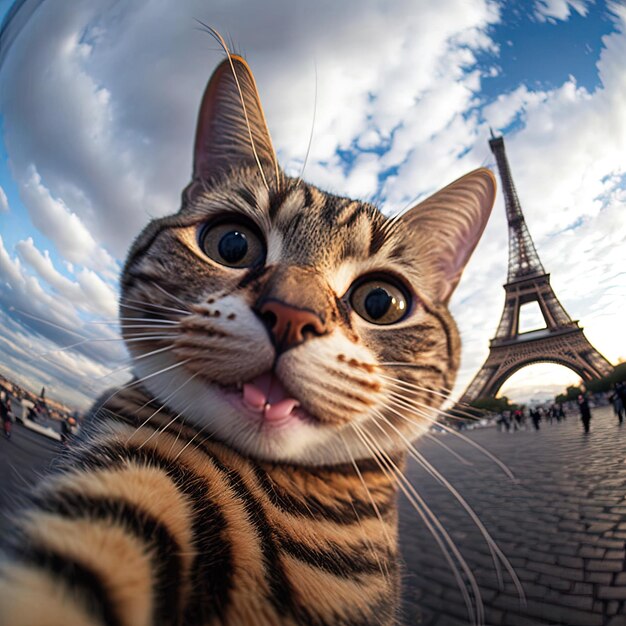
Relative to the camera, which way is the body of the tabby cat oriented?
toward the camera

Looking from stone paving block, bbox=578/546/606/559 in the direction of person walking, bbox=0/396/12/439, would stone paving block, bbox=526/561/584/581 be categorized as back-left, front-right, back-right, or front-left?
front-left
